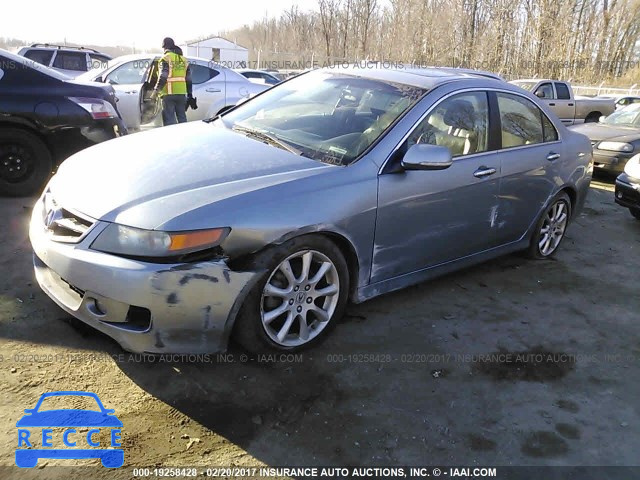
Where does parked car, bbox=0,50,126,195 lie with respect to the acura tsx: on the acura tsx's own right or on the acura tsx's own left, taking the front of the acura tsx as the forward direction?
on the acura tsx's own right

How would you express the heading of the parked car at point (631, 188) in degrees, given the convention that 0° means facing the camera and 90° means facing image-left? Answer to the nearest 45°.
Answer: approximately 45°

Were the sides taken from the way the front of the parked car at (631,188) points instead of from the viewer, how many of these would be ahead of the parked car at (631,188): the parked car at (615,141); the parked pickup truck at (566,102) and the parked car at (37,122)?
1

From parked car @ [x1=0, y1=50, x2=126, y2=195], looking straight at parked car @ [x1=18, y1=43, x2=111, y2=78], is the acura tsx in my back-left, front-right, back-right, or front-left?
back-right

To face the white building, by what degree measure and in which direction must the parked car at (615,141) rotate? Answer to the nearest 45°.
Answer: approximately 90° to its right

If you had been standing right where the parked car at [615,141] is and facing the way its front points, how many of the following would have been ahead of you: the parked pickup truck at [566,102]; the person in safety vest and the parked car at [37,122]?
2

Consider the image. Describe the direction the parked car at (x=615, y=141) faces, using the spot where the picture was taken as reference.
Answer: facing the viewer and to the left of the viewer

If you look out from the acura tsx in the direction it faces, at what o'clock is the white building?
The white building is roughly at 4 o'clock from the acura tsx.

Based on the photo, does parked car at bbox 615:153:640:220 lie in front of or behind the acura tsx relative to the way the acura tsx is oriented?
behind

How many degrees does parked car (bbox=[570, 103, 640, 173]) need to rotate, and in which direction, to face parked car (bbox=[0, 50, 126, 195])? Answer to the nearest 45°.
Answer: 0° — it already faces it
